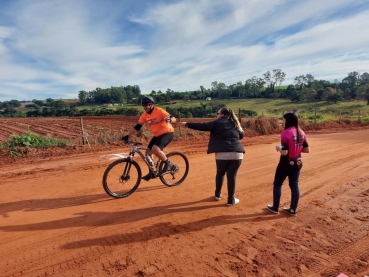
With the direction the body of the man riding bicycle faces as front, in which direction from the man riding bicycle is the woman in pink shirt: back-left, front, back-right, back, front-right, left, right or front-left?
left

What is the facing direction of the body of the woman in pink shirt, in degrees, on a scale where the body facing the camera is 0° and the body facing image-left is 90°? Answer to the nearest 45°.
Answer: approximately 135°

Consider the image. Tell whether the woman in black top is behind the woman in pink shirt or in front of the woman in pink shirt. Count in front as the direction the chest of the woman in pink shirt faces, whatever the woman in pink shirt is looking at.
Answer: in front

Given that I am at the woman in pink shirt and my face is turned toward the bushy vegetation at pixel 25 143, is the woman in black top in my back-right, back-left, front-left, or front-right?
front-left

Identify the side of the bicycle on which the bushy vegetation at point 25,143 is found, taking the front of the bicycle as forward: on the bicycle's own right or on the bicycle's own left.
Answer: on the bicycle's own right

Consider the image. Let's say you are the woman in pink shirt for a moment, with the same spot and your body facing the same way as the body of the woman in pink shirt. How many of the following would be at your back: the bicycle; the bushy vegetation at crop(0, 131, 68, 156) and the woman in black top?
0
